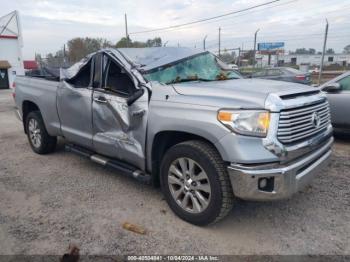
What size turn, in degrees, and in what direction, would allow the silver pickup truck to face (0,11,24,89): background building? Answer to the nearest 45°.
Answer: approximately 180°

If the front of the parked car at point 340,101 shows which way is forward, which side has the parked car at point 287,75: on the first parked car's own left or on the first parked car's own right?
on the first parked car's own right

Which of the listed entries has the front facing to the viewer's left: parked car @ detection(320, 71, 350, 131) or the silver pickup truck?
the parked car

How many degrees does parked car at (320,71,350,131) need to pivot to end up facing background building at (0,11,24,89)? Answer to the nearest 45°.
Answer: approximately 45° to its right

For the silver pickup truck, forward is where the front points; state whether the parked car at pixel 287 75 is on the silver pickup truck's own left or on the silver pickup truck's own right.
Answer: on the silver pickup truck's own left

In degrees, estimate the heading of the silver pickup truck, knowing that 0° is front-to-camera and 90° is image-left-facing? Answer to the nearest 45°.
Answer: approximately 315°

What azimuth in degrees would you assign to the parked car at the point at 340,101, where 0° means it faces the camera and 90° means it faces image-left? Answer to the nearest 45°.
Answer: approximately 90°

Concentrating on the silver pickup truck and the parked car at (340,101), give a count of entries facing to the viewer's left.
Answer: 1

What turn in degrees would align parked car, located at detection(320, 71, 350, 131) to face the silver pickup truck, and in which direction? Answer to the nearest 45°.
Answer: approximately 90° to its left

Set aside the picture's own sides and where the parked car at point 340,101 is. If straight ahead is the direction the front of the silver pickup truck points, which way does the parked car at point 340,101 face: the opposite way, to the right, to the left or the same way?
the opposite way
